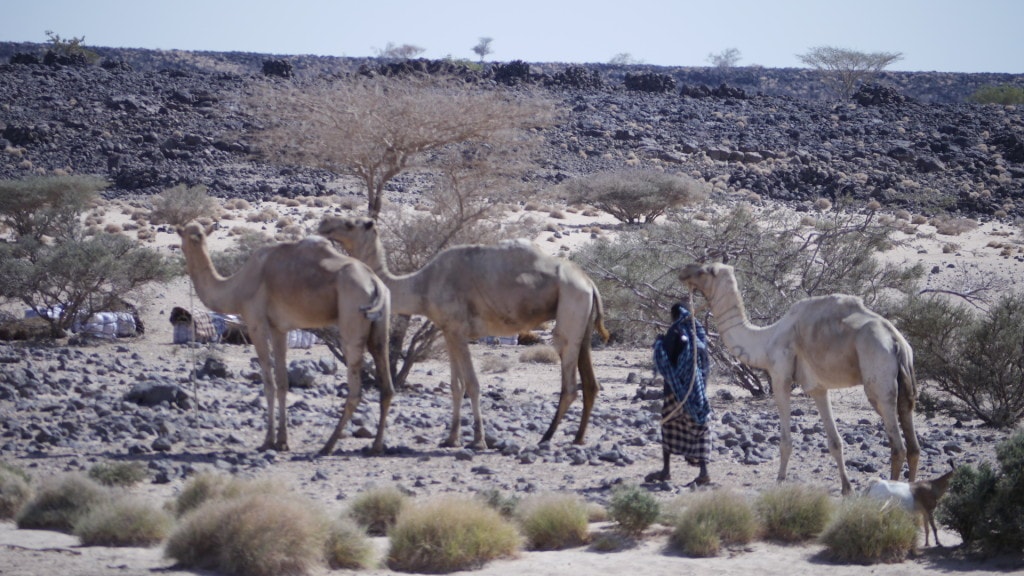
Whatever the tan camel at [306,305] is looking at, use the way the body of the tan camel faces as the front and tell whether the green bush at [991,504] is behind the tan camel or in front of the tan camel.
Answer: behind

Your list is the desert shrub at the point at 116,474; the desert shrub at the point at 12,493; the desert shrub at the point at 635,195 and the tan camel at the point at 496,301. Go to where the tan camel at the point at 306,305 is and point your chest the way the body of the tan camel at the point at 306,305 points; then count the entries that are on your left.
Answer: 2

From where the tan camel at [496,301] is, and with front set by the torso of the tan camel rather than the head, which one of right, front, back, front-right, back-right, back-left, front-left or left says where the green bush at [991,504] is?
back-left

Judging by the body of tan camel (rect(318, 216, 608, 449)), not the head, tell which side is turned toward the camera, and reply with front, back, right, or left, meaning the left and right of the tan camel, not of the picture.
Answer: left

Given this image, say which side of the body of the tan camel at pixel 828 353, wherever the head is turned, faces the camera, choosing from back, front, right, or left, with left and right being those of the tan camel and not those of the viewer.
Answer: left

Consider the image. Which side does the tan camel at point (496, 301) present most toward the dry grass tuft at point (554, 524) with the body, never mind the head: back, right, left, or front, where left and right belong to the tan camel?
left

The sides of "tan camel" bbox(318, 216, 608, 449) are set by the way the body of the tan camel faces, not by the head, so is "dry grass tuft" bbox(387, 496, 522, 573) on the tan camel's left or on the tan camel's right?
on the tan camel's left

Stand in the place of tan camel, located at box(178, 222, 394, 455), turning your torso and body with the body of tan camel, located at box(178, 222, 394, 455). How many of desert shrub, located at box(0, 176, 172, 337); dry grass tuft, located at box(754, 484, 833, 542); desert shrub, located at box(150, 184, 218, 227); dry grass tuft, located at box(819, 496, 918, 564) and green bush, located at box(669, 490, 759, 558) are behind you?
3

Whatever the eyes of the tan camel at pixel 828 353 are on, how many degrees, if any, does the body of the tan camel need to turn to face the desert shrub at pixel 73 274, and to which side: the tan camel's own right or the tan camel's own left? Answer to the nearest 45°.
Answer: approximately 45° to the tan camel's own right

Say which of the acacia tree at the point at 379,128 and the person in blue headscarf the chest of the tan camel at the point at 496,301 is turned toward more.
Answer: the acacia tree
